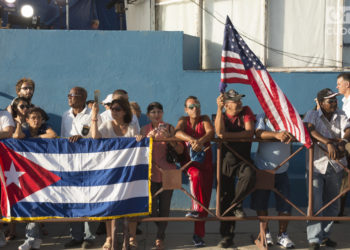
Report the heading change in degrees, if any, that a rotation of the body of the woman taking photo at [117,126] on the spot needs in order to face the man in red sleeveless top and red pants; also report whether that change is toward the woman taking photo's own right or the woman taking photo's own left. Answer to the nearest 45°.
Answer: approximately 135° to the woman taking photo's own left

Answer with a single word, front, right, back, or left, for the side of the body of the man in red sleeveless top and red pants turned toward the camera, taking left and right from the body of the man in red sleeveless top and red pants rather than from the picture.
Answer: front

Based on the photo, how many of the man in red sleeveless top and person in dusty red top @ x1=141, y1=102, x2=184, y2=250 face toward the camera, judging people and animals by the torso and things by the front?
2

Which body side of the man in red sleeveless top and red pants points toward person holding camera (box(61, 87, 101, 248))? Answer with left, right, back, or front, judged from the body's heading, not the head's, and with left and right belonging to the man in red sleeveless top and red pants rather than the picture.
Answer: right

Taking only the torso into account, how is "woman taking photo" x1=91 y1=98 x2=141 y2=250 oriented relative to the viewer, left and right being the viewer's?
facing the viewer and to the left of the viewer

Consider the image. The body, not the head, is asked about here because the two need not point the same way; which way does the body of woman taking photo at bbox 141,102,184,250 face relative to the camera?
toward the camera

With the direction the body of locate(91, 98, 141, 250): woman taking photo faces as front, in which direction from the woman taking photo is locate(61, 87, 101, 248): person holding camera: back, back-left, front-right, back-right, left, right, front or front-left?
right

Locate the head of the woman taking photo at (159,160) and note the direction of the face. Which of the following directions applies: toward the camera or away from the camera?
toward the camera

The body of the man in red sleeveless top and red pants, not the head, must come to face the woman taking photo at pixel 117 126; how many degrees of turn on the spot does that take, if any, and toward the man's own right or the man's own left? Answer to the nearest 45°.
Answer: approximately 90° to the man's own right

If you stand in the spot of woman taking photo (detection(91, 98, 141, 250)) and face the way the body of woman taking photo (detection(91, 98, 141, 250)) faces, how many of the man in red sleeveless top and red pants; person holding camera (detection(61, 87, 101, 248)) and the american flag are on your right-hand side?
1

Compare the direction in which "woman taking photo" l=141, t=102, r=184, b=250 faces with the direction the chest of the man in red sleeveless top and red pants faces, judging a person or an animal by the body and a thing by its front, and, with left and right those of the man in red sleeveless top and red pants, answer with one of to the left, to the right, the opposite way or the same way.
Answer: the same way

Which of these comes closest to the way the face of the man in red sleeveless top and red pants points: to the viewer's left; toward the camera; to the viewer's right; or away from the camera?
toward the camera
